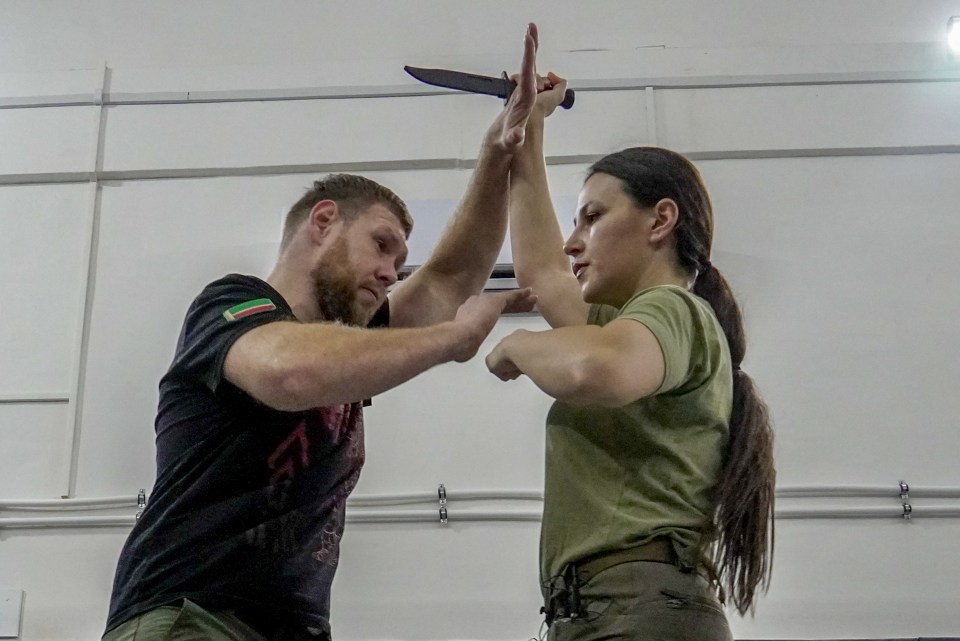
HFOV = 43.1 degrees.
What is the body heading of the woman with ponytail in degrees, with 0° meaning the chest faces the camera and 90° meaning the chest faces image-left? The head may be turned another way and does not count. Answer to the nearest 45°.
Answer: approximately 90°
